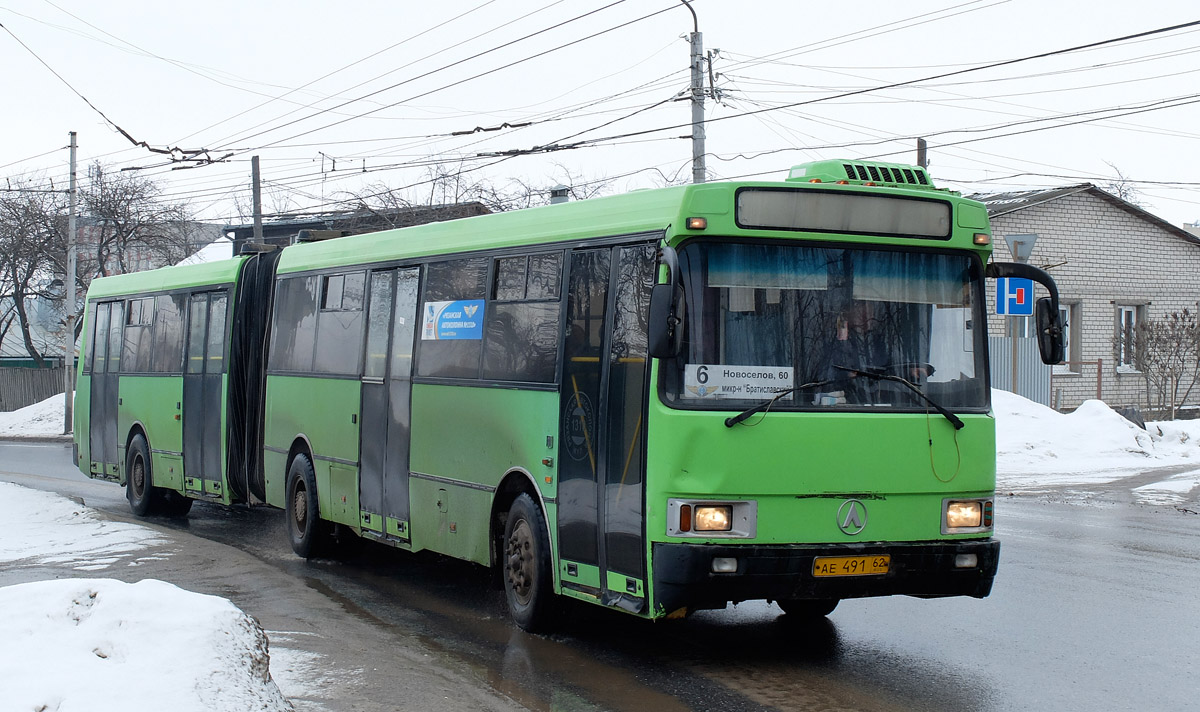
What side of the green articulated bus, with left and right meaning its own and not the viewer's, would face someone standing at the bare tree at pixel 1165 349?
left

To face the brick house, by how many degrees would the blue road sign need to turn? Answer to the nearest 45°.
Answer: approximately 180°

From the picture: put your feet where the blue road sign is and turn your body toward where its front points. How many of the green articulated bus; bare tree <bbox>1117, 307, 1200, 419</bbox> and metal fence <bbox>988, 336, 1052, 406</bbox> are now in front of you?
1

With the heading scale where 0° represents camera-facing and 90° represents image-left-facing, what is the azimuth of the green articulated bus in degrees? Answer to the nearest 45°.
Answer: approximately 315°

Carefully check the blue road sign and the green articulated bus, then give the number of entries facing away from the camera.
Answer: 0

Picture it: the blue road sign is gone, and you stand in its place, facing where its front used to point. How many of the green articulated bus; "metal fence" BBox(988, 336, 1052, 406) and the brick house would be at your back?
2

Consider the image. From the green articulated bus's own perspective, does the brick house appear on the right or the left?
on its left

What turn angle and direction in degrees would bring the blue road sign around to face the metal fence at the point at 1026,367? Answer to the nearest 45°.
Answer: approximately 180°

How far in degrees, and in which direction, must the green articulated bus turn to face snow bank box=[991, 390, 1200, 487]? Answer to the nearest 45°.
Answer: approximately 90° to its left

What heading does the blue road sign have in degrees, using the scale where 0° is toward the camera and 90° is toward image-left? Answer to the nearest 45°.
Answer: approximately 0°
